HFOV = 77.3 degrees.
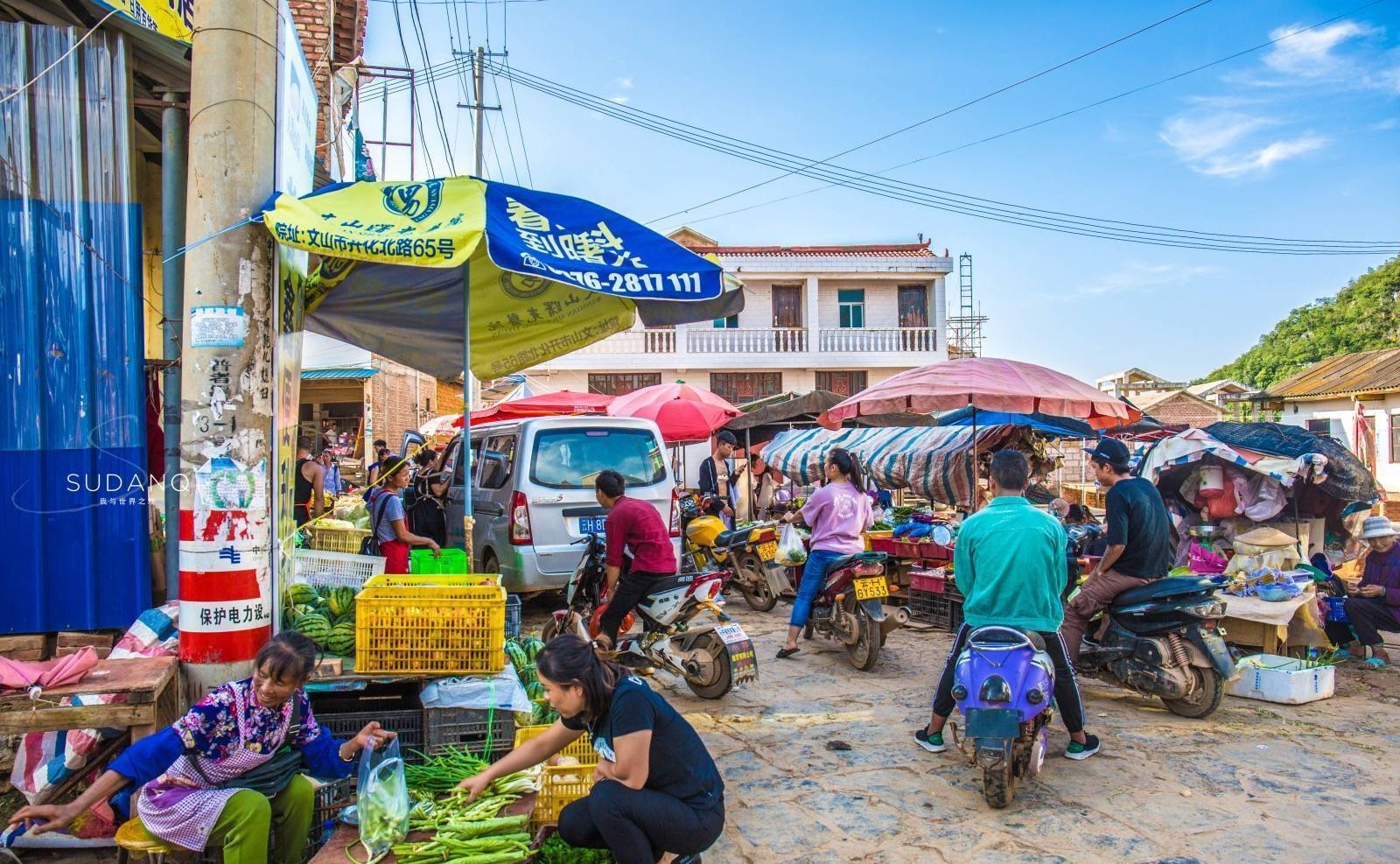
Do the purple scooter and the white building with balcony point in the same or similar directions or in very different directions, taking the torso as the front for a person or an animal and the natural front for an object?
very different directions

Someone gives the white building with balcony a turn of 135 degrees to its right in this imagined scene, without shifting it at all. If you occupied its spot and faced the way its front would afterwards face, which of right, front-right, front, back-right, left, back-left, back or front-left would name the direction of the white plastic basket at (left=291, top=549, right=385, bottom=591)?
back-left

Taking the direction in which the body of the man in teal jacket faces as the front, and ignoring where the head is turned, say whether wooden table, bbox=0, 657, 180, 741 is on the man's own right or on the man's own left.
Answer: on the man's own left

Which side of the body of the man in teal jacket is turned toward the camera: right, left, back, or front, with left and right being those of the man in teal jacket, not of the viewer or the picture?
back

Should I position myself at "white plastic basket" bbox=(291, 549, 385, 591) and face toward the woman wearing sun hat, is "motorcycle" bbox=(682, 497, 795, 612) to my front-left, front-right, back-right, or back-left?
front-left

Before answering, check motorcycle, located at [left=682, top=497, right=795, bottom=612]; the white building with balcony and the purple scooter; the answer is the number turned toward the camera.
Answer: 1

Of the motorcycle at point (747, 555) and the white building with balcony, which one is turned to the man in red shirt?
the white building with balcony

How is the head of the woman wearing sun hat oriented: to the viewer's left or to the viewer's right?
to the viewer's left

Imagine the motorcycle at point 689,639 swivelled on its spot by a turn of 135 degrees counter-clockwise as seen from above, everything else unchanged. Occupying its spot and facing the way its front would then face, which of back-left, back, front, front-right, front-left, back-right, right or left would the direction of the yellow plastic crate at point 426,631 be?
front-right

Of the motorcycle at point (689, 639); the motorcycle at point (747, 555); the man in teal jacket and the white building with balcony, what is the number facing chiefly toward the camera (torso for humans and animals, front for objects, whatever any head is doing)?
1

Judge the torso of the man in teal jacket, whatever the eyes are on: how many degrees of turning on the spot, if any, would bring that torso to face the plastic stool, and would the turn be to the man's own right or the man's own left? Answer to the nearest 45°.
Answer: approximately 135° to the man's own left

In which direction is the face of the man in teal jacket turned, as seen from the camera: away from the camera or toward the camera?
away from the camera

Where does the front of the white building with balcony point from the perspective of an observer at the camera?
facing the viewer

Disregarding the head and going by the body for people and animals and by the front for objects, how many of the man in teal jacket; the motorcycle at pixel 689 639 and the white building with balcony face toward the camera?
1

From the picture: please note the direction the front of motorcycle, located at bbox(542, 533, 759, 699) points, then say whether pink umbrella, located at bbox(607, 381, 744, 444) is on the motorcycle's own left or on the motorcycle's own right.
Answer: on the motorcycle's own right

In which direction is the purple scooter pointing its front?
away from the camera

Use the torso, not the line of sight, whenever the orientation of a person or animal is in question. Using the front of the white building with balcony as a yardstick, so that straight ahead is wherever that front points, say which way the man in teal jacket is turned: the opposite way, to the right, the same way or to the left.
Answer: the opposite way

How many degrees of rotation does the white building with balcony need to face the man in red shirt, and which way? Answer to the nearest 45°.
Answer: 0° — it already faces them
